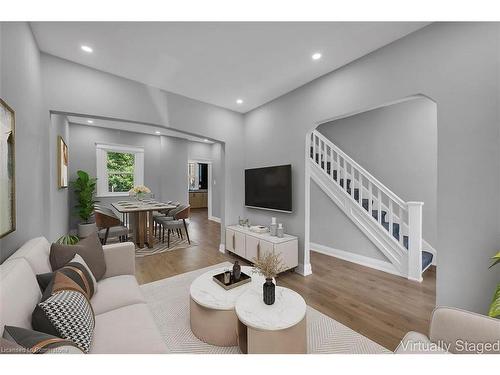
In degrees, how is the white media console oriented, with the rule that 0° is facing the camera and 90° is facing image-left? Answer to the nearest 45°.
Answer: approximately 45°

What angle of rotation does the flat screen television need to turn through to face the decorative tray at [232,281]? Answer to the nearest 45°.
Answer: approximately 45° to its left

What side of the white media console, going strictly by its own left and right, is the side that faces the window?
right

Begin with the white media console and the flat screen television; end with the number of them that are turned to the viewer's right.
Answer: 0

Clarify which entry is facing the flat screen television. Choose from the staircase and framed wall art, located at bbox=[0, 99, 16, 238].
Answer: the framed wall art

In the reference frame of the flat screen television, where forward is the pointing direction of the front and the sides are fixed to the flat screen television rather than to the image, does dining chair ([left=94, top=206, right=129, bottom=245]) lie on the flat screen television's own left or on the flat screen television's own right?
on the flat screen television's own right

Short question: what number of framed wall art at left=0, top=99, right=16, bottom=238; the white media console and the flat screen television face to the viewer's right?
1

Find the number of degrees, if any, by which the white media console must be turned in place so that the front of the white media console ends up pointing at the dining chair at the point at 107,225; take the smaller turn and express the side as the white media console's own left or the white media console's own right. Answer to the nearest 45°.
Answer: approximately 45° to the white media console's own right

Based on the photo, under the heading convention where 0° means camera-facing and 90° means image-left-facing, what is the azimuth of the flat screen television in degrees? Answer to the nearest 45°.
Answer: approximately 45°

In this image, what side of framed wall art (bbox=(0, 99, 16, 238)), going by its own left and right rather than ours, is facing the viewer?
right

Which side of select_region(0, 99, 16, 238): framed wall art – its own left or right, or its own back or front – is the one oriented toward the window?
left

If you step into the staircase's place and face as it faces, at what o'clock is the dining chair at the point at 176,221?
The dining chair is roughly at 4 o'clock from the staircase.

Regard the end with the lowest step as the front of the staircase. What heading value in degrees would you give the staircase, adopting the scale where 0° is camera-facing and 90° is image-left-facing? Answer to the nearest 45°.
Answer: approximately 315°

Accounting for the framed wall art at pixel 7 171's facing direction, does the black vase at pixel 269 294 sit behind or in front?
in front

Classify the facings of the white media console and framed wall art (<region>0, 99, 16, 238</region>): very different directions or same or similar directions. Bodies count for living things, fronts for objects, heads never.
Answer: very different directions
